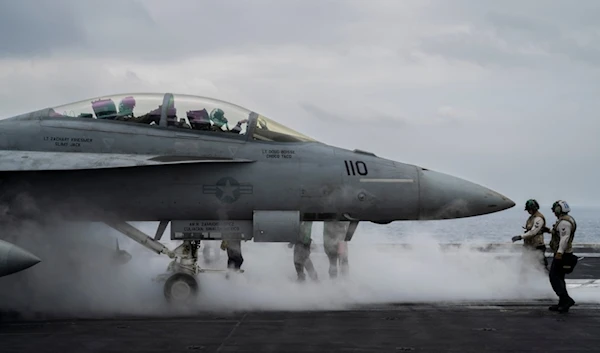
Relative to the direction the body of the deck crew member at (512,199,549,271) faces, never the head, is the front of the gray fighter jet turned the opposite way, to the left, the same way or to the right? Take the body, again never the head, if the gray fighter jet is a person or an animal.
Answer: the opposite way

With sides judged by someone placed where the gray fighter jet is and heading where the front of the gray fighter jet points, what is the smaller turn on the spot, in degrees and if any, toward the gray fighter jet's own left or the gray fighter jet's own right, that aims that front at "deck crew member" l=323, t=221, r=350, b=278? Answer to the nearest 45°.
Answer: approximately 45° to the gray fighter jet's own left

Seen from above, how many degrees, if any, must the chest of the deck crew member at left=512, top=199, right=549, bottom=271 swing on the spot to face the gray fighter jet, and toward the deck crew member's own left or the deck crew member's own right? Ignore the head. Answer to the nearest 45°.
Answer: approximately 45° to the deck crew member's own left

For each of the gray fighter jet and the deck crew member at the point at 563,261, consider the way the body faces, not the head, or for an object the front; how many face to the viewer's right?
1

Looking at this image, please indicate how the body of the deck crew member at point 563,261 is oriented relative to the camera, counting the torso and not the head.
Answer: to the viewer's left

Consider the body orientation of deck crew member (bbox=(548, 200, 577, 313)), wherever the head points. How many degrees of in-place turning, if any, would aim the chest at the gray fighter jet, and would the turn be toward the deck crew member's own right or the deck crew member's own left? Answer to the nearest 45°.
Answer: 0° — they already face it

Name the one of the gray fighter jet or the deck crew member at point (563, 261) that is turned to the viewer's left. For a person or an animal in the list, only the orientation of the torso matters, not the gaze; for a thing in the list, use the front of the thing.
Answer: the deck crew member

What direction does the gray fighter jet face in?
to the viewer's right

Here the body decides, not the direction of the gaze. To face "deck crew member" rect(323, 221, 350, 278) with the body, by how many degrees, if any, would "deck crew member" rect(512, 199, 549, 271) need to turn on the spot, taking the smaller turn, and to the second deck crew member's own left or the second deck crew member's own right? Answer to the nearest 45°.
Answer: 0° — they already face them

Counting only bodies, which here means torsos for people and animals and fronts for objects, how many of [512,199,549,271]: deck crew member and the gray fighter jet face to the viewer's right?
1

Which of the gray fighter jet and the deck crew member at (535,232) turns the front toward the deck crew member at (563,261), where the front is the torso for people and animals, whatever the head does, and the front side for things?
the gray fighter jet

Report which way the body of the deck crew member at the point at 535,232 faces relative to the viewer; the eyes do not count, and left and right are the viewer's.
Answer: facing to the left of the viewer
